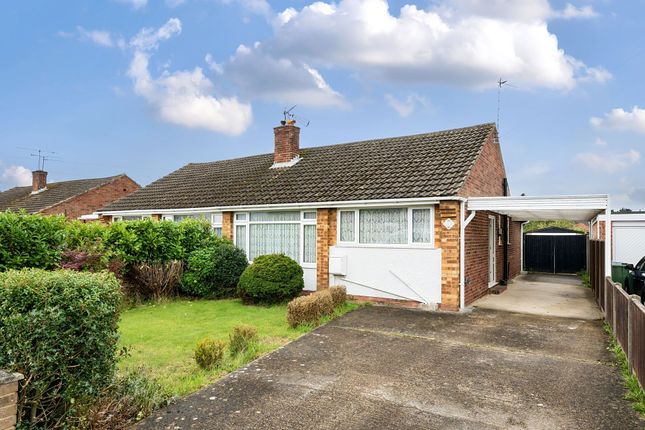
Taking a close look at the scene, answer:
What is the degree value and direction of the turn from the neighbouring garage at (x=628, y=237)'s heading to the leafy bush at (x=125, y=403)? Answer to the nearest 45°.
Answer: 0° — it already faces it

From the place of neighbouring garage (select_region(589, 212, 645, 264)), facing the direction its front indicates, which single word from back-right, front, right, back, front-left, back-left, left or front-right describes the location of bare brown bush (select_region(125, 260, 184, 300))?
front-right

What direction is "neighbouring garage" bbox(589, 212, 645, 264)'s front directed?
toward the camera

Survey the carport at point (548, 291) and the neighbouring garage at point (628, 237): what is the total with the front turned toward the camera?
2

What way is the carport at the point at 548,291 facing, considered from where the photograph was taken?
facing the viewer

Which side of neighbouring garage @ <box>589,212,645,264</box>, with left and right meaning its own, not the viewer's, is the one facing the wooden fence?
front

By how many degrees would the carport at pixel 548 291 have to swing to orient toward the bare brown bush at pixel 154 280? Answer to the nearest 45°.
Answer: approximately 90° to its right

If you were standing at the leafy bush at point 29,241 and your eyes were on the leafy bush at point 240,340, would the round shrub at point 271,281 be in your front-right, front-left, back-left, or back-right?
front-left

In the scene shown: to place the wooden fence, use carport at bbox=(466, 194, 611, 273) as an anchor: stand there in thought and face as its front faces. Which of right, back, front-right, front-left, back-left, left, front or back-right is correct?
front

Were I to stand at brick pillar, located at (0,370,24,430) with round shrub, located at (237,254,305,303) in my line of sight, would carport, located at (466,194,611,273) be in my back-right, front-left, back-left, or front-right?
front-right

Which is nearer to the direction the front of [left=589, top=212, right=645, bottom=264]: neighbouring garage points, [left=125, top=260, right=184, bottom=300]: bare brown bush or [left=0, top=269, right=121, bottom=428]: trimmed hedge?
the trimmed hedge

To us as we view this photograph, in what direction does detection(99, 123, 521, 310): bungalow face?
facing the viewer and to the left of the viewer

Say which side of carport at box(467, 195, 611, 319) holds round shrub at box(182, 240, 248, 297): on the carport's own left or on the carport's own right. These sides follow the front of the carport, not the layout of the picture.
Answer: on the carport's own right

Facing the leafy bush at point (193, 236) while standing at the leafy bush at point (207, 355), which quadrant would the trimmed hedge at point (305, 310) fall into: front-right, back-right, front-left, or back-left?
front-right

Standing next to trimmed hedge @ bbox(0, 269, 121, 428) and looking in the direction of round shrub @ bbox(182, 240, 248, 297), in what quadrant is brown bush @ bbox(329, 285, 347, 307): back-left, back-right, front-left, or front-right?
front-right

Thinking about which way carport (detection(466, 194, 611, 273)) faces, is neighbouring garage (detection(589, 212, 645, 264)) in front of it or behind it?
behind
